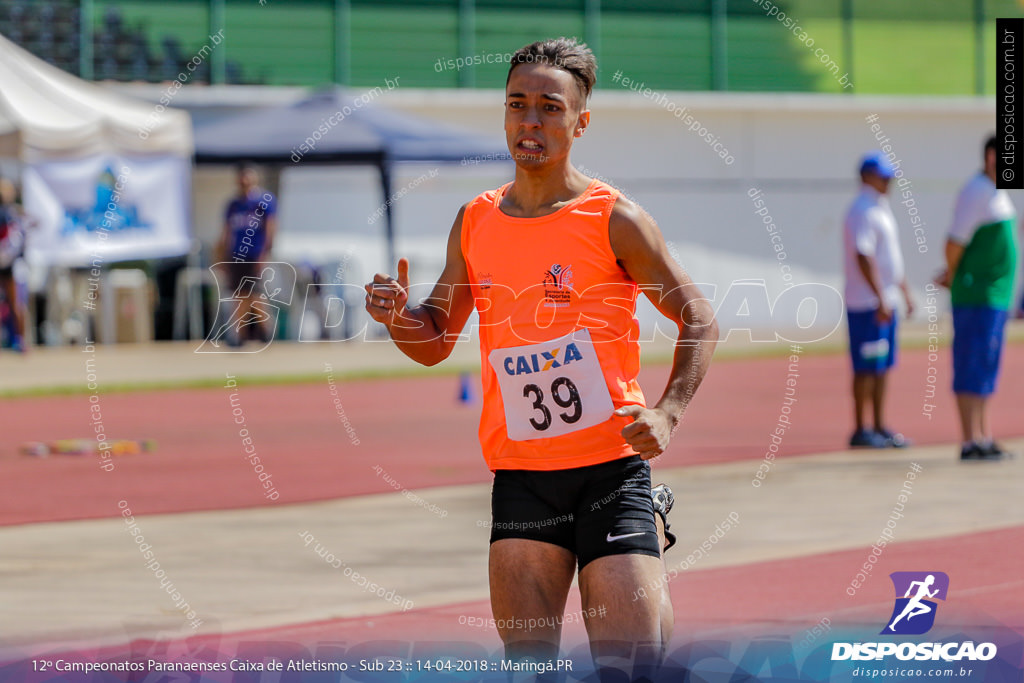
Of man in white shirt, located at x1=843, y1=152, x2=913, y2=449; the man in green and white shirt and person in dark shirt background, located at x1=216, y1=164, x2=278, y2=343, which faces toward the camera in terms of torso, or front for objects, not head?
the person in dark shirt background

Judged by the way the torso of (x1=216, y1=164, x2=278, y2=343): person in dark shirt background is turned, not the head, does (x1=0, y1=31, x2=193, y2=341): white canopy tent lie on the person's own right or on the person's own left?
on the person's own right

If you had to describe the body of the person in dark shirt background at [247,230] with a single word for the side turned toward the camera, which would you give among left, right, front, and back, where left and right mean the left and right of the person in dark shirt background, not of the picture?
front

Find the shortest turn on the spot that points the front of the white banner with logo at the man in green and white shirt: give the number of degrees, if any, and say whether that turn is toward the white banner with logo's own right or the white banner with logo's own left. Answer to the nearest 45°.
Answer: approximately 45° to the white banner with logo's own left
